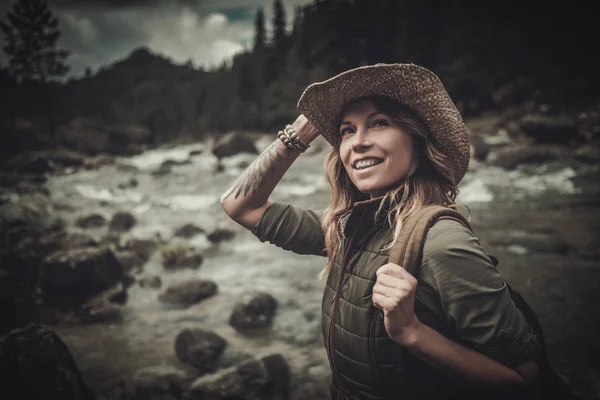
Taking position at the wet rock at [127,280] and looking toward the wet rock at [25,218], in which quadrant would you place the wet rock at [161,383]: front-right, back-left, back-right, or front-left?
back-left

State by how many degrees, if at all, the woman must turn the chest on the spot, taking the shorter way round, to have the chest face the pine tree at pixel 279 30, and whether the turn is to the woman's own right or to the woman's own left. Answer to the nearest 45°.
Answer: approximately 135° to the woman's own right

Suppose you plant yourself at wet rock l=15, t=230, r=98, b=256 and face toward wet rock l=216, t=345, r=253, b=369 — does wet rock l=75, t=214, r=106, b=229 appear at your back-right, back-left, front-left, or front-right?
back-left

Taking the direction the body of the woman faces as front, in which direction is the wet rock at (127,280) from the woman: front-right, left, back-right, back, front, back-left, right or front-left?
right

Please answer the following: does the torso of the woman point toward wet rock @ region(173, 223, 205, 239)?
no

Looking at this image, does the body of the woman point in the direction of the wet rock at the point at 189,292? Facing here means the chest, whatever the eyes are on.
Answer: no

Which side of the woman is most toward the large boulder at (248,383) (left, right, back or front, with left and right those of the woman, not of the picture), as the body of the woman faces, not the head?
right

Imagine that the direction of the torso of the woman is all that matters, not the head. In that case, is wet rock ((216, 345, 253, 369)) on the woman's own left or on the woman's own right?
on the woman's own right

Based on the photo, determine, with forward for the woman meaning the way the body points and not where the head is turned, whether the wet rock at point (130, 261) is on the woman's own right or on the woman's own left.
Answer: on the woman's own right

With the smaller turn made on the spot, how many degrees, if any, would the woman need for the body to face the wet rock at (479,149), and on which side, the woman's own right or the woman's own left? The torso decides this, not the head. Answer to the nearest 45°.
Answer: approximately 135° to the woman's own right

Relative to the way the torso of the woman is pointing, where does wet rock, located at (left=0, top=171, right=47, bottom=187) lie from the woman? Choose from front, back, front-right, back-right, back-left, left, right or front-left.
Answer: right

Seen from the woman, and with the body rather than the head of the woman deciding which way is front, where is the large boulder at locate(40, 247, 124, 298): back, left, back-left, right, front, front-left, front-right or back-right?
right

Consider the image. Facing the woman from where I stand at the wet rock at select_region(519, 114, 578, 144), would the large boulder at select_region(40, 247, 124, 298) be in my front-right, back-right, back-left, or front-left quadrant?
front-right

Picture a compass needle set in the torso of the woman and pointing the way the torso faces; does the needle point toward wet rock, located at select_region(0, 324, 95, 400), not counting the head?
no

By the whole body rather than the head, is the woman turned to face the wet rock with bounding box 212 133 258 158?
no

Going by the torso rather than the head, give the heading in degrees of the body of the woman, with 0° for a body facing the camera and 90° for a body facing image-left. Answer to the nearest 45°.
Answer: approximately 45°
